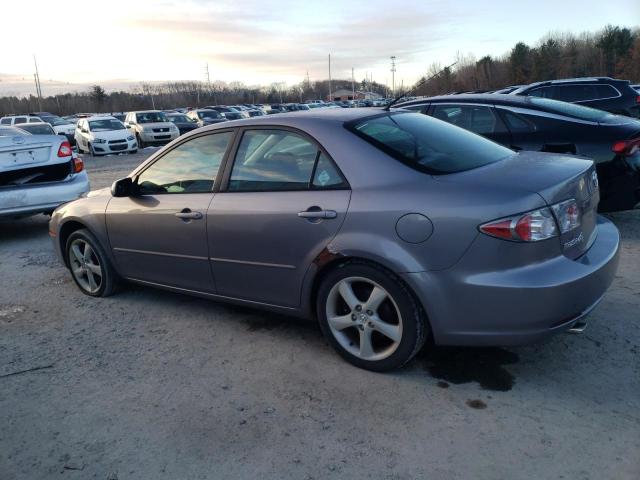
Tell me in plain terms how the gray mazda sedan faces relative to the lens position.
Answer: facing away from the viewer and to the left of the viewer

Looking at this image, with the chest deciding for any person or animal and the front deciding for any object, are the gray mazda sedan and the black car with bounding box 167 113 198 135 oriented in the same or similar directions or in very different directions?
very different directions

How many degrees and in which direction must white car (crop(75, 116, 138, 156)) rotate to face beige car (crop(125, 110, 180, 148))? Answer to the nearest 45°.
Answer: approximately 90° to its left

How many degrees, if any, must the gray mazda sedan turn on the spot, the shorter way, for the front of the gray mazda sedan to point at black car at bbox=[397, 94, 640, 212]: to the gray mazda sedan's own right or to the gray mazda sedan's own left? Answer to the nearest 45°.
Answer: approximately 90° to the gray mazda sedan's own right

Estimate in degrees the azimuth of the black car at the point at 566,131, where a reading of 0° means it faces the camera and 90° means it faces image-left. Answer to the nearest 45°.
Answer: approximately 135°

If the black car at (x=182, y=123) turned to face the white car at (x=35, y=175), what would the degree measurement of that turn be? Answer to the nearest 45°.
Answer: approximately 45° to its right

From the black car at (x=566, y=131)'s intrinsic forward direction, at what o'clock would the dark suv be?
The dark suv is roughly at 2 o'clock from the black car.
